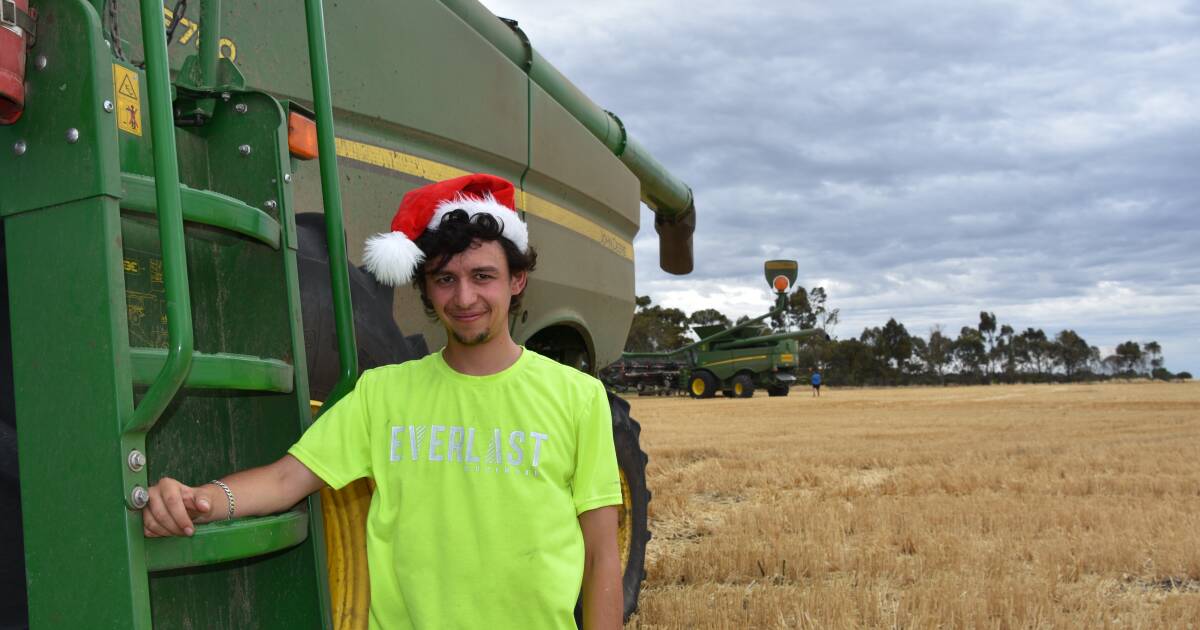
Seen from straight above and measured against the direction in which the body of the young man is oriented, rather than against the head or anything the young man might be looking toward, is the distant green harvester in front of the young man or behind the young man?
behind

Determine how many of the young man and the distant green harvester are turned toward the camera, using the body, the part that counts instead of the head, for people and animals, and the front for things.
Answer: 1

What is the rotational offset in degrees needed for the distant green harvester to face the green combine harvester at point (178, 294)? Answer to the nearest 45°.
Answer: approximately 135° to its left

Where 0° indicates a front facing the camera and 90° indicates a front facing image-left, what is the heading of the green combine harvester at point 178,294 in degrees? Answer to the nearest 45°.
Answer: approximately 45°
